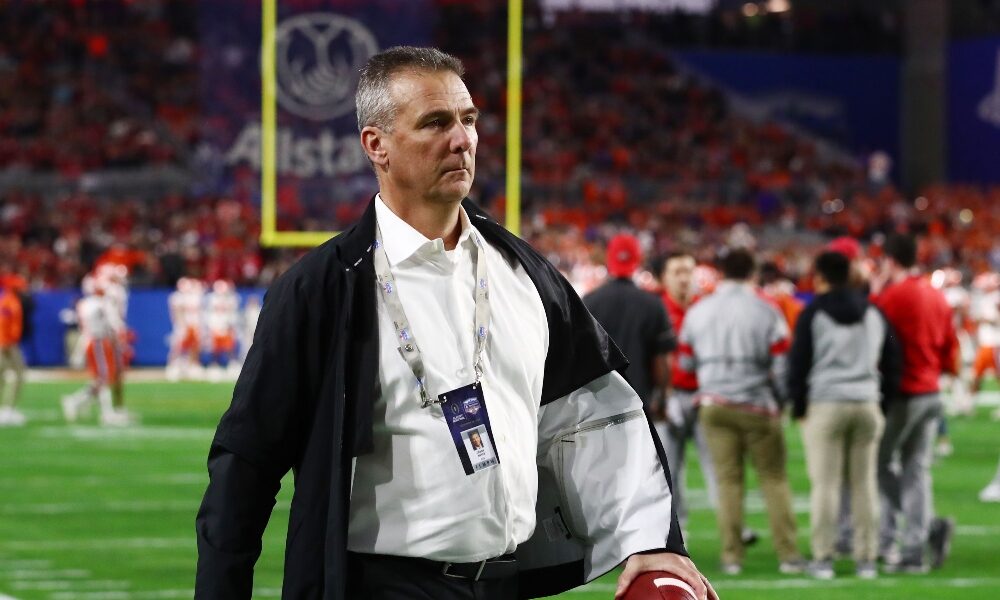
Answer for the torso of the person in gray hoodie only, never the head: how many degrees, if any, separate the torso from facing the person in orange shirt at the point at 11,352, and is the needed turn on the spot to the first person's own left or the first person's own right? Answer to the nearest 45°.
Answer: approximately 45° to the first person's own left

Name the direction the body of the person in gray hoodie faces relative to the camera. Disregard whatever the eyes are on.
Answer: away from the camera

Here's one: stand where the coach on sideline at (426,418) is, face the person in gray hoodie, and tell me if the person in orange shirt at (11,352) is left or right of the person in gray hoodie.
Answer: left

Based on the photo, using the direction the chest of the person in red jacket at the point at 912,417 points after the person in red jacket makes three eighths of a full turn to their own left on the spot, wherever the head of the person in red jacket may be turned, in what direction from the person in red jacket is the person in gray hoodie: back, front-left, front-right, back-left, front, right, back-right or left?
front-right

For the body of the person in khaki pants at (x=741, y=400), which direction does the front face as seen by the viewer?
away from the camera

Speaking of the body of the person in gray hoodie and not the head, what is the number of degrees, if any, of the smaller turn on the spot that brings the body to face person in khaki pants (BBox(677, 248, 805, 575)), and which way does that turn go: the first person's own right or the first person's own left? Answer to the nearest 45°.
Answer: approximately 90° to the first person's own left

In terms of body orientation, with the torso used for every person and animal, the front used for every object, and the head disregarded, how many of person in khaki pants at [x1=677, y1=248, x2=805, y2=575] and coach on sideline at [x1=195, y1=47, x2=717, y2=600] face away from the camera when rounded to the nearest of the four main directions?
1

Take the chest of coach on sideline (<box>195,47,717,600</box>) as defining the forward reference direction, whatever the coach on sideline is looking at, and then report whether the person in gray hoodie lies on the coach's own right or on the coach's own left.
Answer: on the coach's own left

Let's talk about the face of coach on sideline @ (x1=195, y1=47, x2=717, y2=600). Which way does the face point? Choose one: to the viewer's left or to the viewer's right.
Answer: to the viewer's right

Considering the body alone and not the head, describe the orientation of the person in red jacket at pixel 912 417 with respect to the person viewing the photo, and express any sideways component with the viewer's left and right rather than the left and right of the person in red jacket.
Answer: facing away from the viewer and to the left of the viewer

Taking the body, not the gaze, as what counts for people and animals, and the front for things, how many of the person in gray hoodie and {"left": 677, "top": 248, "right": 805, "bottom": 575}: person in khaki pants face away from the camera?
2

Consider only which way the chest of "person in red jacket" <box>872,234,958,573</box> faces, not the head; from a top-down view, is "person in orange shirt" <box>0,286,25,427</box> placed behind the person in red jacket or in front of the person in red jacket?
in front

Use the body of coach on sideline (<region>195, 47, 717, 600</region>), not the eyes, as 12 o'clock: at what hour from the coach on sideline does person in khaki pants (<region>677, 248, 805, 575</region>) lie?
The person in khaki pants is roughly at 8 o'clock from the coach on sideline.

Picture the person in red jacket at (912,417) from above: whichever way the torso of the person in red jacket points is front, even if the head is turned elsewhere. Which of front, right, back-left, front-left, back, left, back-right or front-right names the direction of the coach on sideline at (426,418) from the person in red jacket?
back-left
